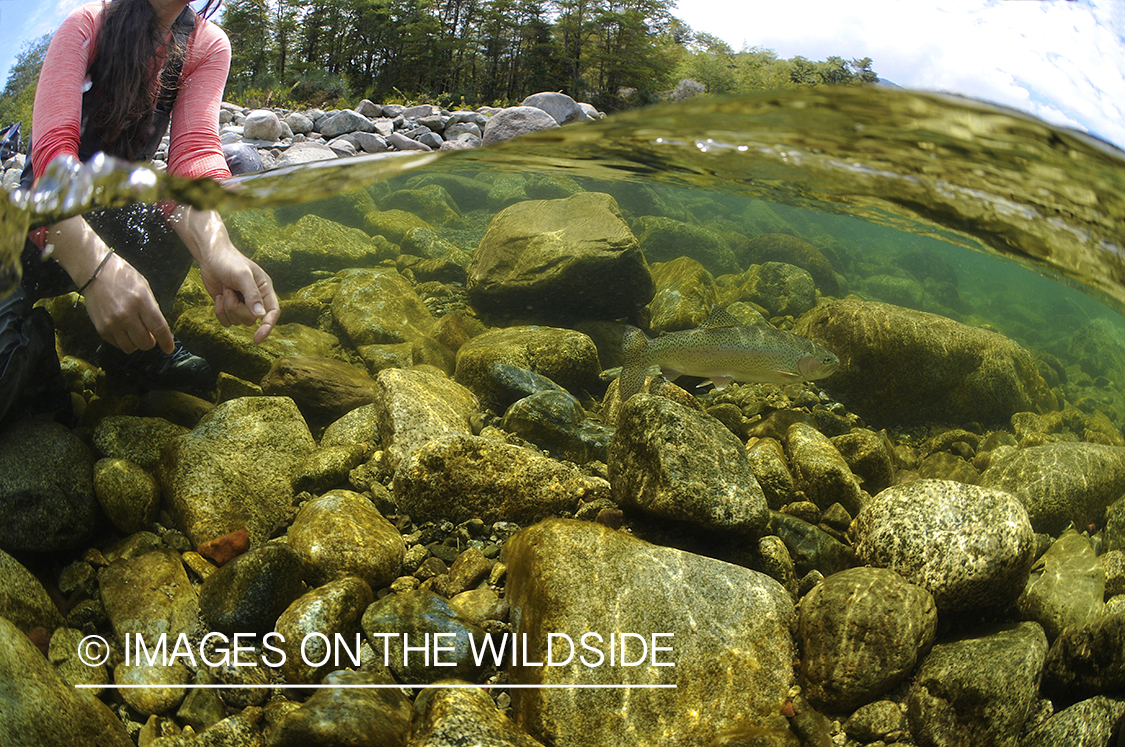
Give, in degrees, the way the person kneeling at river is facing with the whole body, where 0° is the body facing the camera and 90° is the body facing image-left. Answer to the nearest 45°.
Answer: approximately 315°

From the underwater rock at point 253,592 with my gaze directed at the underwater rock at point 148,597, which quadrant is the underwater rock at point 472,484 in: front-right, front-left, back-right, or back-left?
back-right

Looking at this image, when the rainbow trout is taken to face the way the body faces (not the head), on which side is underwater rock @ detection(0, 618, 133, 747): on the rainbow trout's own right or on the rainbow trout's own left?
on the rainbow trout's own right

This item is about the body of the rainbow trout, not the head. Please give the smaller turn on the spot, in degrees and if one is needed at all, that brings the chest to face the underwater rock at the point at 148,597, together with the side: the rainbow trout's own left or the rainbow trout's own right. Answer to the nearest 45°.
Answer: approximately 135° to the rainbow trout's own right

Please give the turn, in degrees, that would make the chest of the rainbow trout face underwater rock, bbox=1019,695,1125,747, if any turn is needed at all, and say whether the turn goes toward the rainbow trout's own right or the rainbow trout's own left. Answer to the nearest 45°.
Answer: approximately 45° to the rainbow trout's own right

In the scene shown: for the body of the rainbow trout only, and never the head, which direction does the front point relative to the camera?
to the viewer's right
